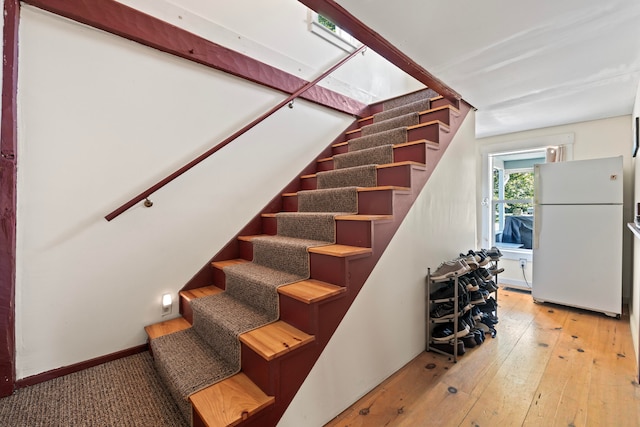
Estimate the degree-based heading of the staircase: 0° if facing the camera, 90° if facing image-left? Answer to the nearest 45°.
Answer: approximately 45°

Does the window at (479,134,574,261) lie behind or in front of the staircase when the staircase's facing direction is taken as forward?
behind

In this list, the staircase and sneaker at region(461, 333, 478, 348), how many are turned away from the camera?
0

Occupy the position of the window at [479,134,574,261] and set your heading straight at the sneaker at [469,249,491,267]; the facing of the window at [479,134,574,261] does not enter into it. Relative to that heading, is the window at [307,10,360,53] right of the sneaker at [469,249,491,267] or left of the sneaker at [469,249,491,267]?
right

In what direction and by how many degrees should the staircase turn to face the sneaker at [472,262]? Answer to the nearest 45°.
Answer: approximately 180°
